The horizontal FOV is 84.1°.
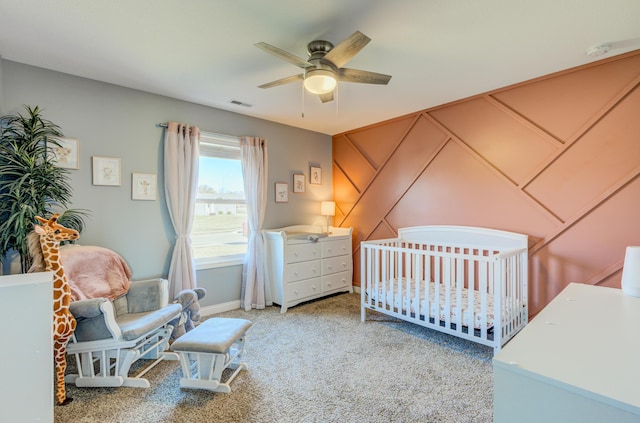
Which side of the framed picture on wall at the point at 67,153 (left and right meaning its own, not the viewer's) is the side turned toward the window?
left

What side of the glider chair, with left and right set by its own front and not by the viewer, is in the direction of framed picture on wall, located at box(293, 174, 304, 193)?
left

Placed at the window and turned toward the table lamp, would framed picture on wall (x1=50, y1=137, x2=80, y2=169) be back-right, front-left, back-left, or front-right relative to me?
back-right

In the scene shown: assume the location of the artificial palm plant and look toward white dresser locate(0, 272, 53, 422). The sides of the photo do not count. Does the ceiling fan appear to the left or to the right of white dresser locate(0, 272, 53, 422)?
left

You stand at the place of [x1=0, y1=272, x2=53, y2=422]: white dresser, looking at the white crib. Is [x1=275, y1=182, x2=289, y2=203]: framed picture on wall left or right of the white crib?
left

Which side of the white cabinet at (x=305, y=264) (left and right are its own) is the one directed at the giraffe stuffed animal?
right

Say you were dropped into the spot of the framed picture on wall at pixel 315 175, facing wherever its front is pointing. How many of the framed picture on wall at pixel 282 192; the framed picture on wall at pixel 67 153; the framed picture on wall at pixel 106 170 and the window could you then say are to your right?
4

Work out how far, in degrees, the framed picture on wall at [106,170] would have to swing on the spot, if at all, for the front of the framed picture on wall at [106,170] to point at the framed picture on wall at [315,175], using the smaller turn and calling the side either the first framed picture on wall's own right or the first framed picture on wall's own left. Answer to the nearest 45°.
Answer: approximately 90° to the first framed picture on wall's own left

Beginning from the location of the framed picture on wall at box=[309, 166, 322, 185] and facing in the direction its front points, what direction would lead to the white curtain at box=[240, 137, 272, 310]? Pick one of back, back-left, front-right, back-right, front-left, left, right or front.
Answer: right
